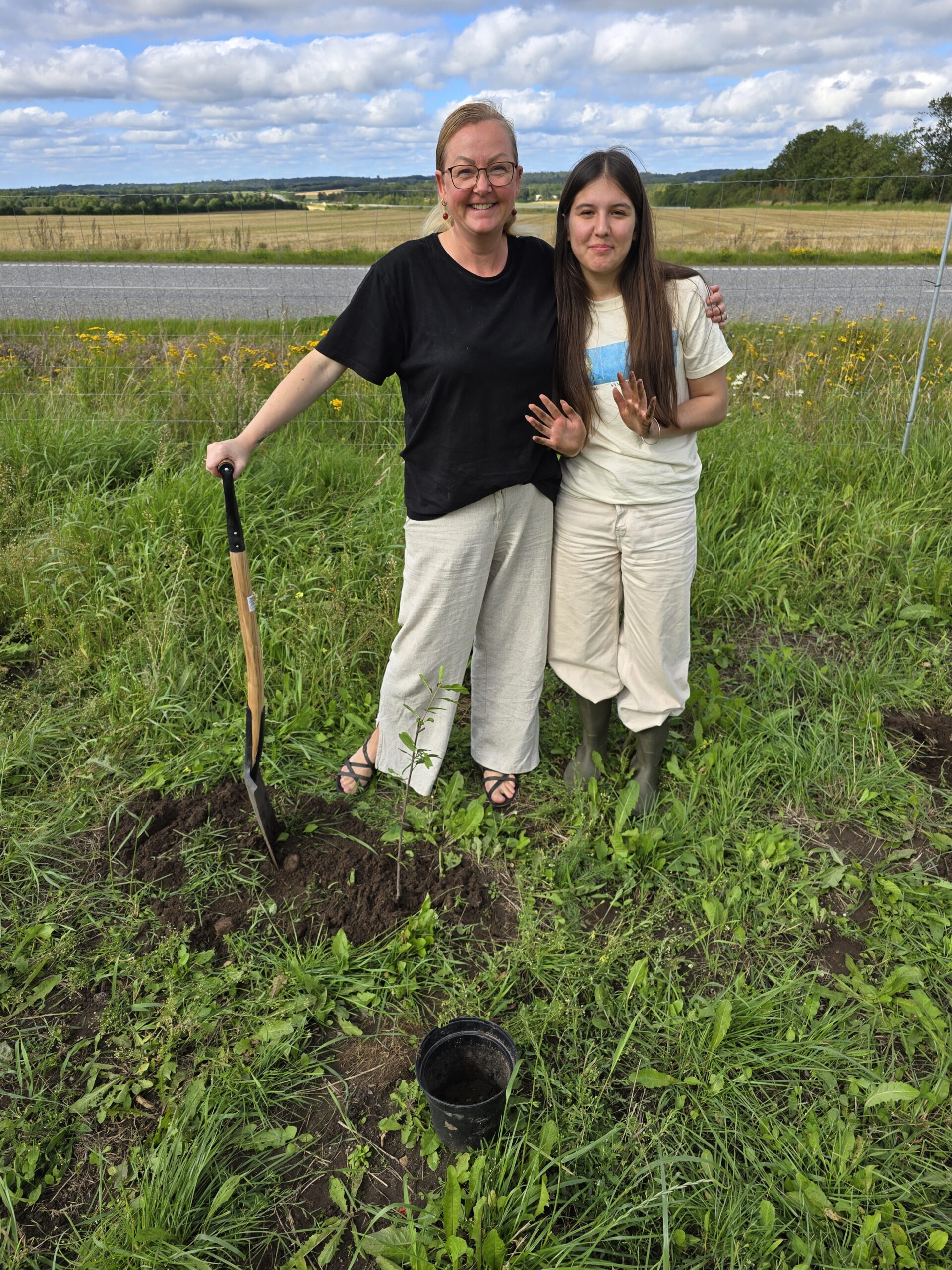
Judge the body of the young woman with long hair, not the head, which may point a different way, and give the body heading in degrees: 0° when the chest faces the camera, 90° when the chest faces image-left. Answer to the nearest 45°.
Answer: approximately 0°

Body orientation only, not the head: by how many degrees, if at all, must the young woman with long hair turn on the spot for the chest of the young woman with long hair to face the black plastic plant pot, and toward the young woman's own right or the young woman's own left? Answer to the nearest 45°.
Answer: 0° — they already face it

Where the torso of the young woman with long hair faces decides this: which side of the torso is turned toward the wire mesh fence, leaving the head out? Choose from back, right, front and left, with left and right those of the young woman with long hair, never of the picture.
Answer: back

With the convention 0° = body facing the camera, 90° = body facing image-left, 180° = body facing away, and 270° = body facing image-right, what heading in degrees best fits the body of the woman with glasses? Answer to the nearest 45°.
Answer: approximately 0°

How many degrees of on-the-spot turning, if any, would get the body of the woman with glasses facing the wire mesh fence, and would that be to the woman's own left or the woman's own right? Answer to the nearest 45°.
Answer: approximately 180°

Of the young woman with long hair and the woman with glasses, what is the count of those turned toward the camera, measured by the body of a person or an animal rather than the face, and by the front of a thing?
2
